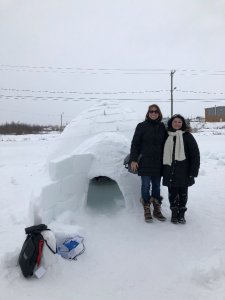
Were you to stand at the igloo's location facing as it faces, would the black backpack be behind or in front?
in front

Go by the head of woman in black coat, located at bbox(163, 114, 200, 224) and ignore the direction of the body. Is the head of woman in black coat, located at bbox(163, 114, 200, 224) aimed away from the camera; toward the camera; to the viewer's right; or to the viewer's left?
toward the camera

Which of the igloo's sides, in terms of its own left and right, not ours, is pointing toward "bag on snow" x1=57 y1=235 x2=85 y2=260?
front

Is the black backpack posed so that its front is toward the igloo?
no

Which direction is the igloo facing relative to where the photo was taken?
toward the camera

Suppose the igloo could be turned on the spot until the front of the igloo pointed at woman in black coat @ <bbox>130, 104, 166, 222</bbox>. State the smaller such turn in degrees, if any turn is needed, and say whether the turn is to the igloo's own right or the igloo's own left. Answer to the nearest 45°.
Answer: approximately 45° to the igloo's own left

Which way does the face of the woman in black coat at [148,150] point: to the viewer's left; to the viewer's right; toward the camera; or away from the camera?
toward the camera

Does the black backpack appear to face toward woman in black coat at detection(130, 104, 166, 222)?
no
